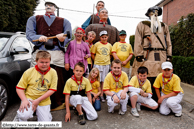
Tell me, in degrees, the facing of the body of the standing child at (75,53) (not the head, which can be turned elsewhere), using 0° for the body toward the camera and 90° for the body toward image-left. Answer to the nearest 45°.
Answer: approximately 0°

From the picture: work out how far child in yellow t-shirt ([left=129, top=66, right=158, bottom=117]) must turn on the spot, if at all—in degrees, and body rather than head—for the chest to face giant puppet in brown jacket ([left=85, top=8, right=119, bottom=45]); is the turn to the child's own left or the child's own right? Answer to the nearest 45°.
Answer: approximately 135° to the child's own right

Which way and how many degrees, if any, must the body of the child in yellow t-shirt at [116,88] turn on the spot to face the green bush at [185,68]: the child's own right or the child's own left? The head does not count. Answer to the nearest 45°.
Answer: approximately 135° to the child's own left

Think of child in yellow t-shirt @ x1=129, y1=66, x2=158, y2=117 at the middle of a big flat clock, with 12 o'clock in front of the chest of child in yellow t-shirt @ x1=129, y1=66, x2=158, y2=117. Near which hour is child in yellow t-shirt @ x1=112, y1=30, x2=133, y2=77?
child in yellow t-shirt @ x1=112, y1=30, x2=133, y2=77 is roughly at 5 o'clock from child in yellow t-shirt @ x1=129, y1=66, x2=158, y2=117.

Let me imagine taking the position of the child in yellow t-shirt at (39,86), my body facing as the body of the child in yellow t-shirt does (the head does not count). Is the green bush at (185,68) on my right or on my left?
on my left
